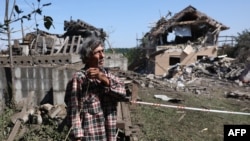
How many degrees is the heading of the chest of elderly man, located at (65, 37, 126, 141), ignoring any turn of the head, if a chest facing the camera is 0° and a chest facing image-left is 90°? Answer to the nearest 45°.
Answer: approximately 315°

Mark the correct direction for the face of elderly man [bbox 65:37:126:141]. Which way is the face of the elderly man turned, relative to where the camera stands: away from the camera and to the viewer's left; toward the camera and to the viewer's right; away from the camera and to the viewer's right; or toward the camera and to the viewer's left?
toward the camera and to the viewer's right

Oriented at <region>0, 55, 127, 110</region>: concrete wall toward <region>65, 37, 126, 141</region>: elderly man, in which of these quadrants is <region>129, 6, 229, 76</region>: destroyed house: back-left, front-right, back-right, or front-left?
back-left

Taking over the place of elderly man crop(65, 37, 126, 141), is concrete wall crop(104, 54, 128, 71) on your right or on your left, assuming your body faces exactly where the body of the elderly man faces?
on your left

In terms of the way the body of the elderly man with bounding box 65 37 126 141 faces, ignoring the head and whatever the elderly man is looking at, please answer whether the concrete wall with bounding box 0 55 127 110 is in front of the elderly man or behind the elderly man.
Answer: behind

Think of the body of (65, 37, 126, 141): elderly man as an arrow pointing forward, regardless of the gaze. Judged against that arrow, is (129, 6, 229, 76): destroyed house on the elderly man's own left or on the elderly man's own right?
on the elderly man's own left
